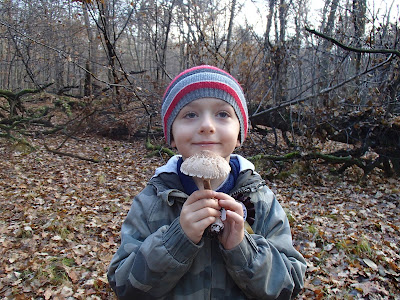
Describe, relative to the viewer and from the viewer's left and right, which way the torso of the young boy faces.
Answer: facing the viewer

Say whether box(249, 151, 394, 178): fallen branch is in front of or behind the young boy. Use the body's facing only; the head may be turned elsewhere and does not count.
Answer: behind

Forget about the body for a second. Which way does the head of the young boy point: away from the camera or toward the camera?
toward the camera
